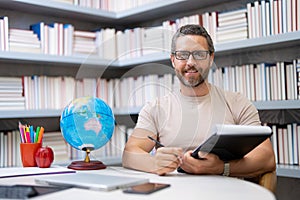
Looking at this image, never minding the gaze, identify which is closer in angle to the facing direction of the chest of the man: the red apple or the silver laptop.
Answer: the silver laptop

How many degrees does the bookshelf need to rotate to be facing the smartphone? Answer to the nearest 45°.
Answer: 0° — it already faces it

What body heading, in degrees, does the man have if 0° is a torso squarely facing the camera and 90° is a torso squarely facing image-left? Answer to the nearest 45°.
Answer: approximately 0°

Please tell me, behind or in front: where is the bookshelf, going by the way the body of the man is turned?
behind

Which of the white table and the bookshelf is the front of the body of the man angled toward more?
the white table

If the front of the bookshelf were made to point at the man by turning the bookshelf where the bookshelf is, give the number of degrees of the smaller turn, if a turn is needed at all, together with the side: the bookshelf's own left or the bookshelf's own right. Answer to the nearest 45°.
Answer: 0° — it already faces them

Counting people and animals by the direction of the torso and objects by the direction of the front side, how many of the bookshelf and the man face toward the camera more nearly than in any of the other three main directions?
2

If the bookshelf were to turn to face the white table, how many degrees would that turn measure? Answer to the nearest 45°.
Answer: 0° — it already faces it

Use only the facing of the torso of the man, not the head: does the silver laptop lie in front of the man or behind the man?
in front
